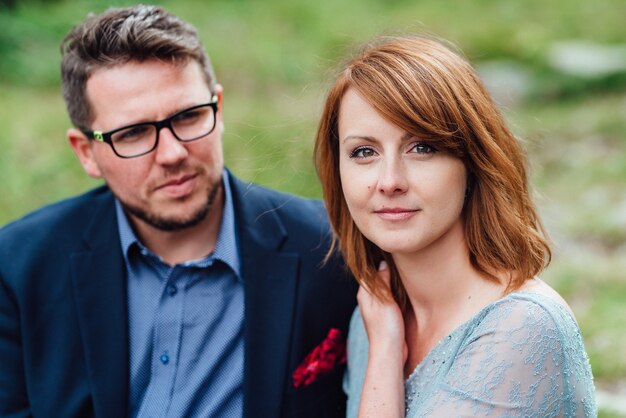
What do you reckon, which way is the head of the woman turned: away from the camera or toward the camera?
toward the camera

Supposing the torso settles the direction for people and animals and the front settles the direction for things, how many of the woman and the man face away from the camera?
0

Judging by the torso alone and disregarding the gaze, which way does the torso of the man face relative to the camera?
toward the camera

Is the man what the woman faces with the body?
no
